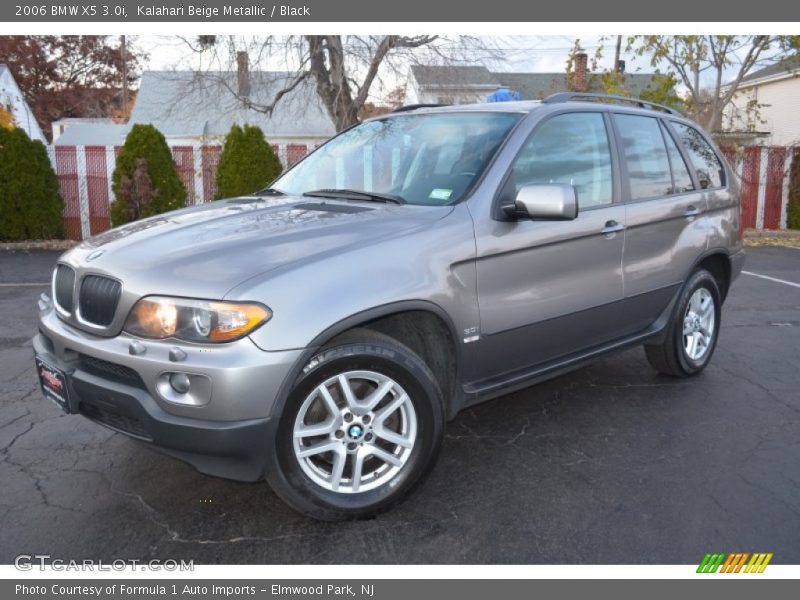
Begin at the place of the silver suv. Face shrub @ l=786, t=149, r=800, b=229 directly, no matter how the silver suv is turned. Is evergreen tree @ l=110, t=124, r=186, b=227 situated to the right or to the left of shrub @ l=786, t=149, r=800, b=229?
left

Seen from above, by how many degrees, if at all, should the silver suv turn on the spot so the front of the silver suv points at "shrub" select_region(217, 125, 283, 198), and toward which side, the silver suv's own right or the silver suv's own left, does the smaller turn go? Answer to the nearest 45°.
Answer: approximately 135° to the silver suv's own right

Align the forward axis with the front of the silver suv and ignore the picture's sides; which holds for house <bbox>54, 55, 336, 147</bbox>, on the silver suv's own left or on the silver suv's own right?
on the silver suv's own right

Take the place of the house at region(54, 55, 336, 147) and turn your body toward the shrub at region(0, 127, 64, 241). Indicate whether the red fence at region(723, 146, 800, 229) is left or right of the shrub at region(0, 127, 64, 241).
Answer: left

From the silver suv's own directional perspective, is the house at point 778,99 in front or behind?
behind

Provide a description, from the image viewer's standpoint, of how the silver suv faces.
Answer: facing the viewer and to the left of the viewer

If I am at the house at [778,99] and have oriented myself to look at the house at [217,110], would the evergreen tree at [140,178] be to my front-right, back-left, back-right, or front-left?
front-left

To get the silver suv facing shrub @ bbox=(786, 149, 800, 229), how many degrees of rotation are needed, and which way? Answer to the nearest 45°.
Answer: approximately 180°
